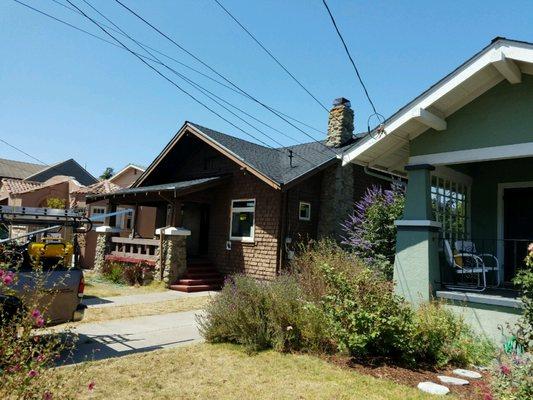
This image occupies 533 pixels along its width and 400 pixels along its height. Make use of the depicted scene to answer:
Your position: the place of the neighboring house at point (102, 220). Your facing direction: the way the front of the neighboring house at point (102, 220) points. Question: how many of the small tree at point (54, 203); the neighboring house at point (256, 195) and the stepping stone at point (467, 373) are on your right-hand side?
1

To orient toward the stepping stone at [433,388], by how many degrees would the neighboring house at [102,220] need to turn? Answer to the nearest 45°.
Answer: approximately 45° to its left

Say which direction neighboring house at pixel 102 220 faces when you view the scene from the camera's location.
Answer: facing the viewer and to the left of the viewer

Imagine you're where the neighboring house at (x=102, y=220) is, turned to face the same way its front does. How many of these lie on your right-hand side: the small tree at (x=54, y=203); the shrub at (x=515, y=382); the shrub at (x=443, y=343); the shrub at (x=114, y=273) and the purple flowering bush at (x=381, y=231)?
1

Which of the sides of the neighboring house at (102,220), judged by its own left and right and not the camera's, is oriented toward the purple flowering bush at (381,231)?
left

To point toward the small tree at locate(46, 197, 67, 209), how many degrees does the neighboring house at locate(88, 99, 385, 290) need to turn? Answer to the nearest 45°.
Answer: approximately 90° to its right

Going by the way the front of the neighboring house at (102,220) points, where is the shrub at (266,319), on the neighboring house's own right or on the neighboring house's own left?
on the neighboring house's own left

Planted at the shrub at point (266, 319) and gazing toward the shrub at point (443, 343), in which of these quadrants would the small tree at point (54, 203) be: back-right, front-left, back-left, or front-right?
back-left

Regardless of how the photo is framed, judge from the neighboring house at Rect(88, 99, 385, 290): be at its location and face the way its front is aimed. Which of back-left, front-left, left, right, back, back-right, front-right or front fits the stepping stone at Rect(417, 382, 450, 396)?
front-left

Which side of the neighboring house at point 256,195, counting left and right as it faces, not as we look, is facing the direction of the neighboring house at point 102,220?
right

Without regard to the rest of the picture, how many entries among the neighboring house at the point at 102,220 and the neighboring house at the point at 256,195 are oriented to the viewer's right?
0
